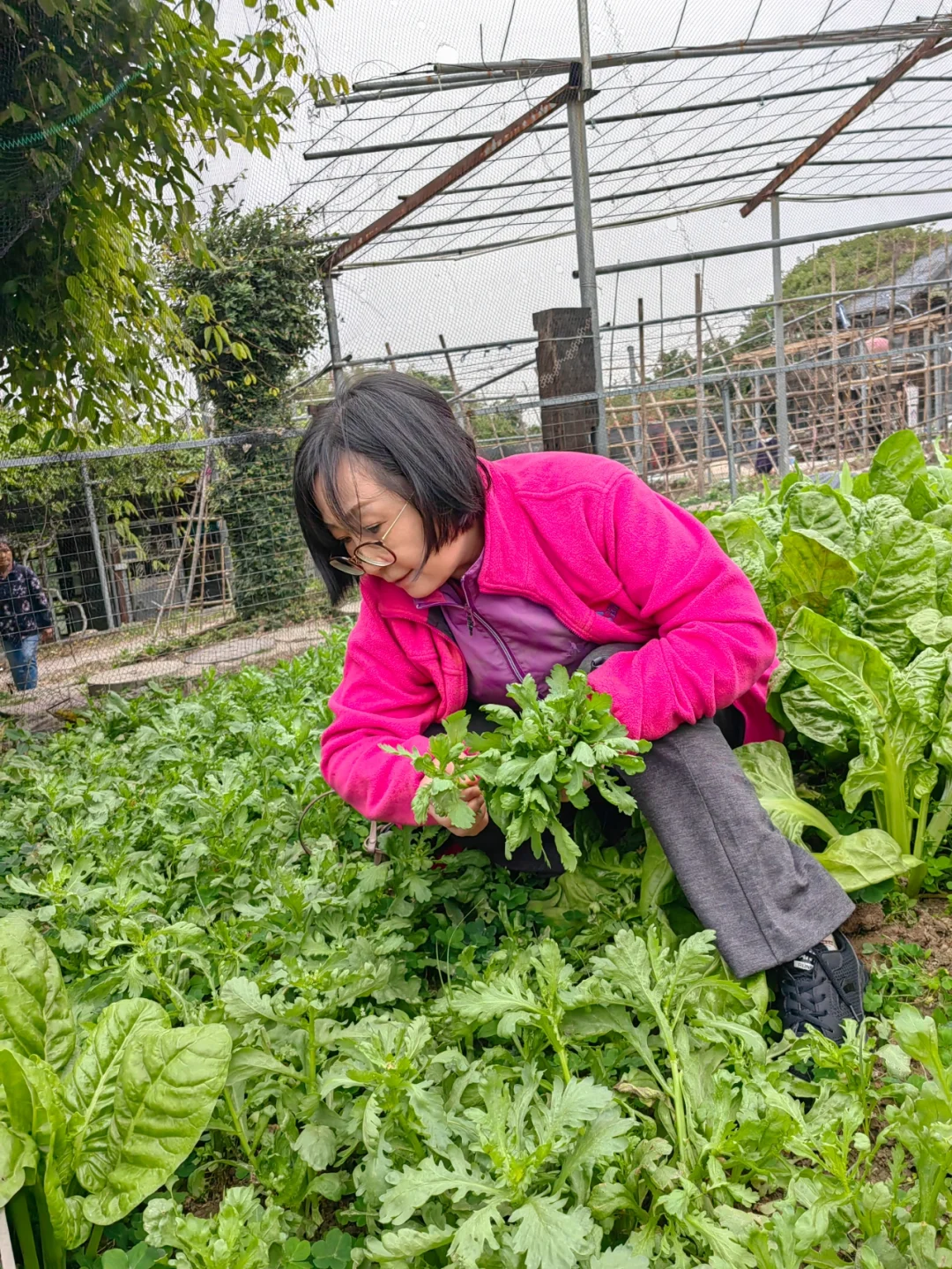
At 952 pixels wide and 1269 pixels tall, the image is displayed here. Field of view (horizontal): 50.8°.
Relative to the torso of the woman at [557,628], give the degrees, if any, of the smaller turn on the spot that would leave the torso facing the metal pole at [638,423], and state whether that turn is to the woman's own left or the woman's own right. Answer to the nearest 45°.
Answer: approximately 135° to the woman's own right

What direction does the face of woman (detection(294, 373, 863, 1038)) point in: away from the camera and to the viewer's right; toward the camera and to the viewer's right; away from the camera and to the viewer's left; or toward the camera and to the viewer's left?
toward the camera and to the viewer's left

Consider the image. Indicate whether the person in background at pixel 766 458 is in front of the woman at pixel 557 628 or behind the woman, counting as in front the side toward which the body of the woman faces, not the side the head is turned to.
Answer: behind

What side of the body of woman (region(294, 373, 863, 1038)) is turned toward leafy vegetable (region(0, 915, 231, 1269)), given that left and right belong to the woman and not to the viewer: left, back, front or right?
front

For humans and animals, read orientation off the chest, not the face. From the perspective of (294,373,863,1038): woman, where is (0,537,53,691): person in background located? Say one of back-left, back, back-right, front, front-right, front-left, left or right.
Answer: right

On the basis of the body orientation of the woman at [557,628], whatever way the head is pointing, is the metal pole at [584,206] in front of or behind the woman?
behind

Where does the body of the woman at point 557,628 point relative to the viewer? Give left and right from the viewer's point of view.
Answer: facing the viewer and to the left of the viewer

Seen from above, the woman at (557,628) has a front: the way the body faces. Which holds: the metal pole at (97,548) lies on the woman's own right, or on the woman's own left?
on the woman's own right

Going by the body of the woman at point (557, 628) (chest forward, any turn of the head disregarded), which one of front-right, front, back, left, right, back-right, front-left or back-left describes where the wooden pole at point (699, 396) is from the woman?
back-right
